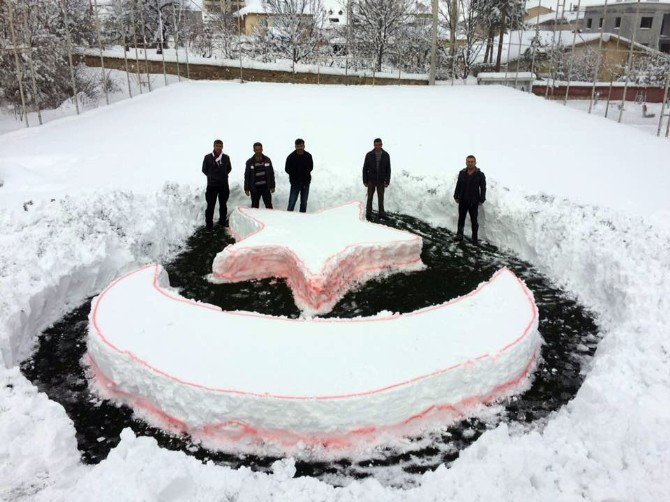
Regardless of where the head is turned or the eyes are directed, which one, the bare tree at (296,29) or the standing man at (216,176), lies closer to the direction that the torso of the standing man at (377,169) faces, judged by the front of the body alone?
the standing man

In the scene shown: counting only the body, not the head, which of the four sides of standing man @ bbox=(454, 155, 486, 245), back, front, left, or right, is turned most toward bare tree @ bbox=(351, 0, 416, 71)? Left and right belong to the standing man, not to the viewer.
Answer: back

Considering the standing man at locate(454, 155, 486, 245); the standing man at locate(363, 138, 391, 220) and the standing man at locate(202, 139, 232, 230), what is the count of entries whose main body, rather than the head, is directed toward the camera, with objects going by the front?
3

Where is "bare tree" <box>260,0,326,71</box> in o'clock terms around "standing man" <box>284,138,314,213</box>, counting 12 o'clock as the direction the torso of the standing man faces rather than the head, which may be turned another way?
The bare tree is roughly at 6 o'clock from the standing man.

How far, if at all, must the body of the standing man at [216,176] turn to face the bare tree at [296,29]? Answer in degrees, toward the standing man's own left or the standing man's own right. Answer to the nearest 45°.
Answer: approximately 180°

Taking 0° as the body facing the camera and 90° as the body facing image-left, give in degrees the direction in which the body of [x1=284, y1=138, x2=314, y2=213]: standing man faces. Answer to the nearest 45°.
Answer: approximately 0°

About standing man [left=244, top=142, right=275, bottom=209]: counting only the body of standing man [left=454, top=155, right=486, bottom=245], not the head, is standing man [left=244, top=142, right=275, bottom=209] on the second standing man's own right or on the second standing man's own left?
on the second standing man's own right

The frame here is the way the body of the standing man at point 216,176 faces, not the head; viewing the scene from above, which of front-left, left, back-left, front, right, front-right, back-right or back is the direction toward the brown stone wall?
back

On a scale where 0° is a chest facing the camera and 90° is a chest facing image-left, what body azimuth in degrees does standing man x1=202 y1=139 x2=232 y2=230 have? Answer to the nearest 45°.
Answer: approximately 0°
